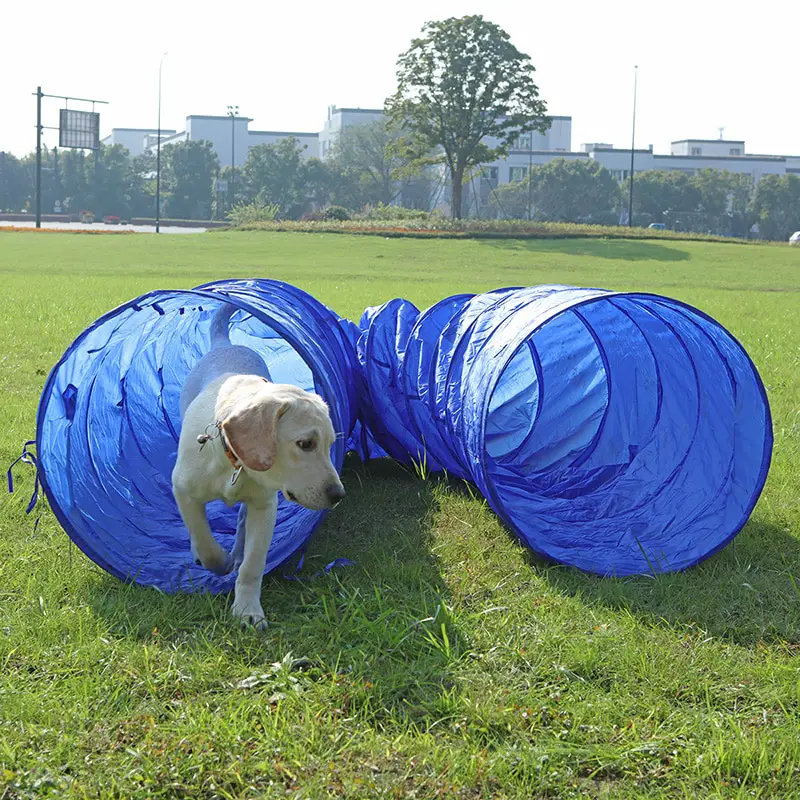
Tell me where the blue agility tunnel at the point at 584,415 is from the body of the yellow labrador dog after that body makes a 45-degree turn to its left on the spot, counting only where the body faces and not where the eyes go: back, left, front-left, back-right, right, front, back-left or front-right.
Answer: left

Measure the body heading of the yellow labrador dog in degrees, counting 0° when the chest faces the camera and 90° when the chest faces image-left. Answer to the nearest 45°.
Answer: approximately 0°
